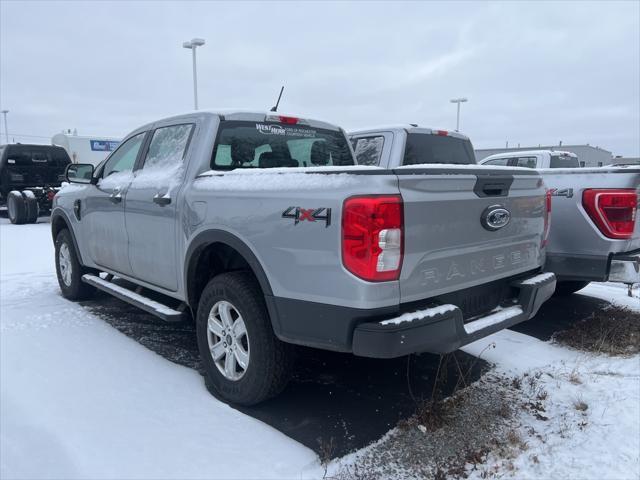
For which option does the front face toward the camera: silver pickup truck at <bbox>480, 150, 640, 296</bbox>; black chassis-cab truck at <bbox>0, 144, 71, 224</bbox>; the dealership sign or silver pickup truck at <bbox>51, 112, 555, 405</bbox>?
the dealership sign

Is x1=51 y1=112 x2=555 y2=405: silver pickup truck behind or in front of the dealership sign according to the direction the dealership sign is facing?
in front

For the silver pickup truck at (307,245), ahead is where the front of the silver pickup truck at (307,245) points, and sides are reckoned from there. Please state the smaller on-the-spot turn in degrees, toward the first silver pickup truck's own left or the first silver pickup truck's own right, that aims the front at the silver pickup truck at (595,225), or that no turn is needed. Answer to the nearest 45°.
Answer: approximately 90° to the first silver pickup truck's own right

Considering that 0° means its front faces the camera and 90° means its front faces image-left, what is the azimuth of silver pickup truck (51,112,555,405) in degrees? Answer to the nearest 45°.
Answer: approximately 135°

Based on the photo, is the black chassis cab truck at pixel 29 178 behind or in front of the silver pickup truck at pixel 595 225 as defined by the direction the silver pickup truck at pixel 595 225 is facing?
in front

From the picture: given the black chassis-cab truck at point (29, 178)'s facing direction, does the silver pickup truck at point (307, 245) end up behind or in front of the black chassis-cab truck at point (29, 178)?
behind

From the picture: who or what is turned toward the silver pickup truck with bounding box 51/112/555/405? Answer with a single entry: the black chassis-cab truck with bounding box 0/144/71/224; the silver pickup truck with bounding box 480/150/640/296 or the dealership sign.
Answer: the dealership sign

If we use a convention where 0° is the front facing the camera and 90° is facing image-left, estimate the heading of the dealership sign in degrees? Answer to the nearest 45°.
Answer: approximately 0°

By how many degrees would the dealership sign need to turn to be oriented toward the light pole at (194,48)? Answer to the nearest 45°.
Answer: approximately 45° to its left

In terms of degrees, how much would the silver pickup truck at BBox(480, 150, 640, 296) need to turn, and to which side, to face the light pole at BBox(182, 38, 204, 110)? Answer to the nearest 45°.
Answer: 0° — it already faces it

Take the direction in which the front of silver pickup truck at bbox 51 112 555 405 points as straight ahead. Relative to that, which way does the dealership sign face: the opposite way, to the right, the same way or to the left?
the opposite way

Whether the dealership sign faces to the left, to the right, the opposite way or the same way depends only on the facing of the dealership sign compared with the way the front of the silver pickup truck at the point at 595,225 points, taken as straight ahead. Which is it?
the opposite way
